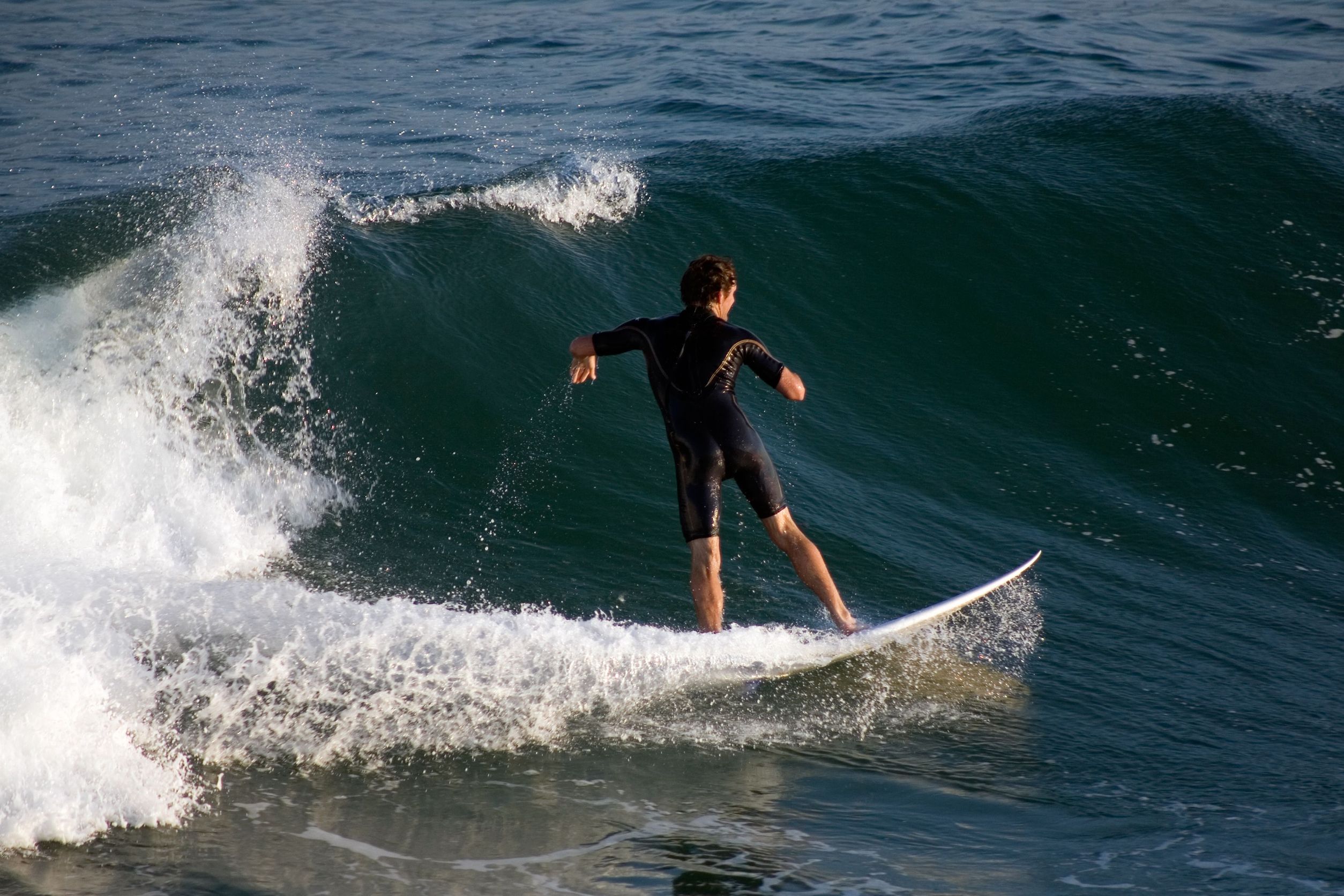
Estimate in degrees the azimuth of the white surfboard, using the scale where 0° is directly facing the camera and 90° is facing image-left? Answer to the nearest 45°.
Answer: approximately 270°

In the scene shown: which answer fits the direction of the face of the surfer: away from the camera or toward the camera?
away from the camera

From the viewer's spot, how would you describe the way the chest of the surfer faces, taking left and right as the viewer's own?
facing away from the viewer
